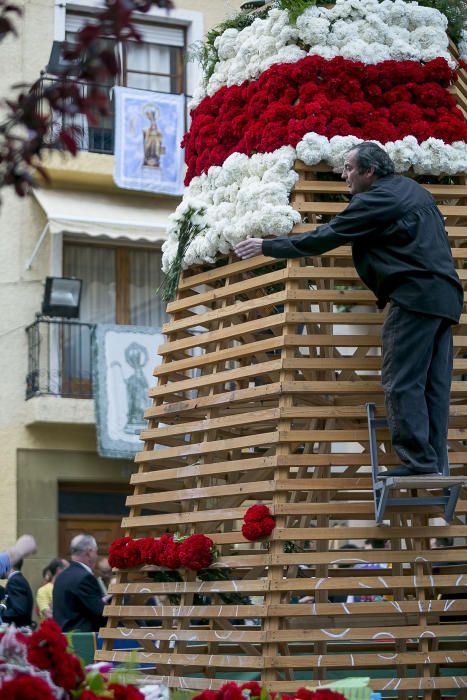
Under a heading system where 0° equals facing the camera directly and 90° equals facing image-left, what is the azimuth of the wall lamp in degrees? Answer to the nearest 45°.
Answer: approximately 0°

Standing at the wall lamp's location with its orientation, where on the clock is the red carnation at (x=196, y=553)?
The red carnation is roughly at 12 o'clock from the wall lamp.

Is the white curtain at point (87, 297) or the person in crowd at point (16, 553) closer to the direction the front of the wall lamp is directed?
the person in crowd

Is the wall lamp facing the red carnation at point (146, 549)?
yes

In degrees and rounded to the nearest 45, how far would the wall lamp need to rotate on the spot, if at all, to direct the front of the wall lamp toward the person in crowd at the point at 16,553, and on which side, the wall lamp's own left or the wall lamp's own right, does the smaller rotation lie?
0° — it already faces them

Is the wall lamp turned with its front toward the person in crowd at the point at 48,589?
yes

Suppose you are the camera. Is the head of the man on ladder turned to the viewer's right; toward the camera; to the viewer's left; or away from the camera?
to the viewer's left

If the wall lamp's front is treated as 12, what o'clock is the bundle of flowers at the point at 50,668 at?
The bundle of flowers is roughly at 12 o'clock from the wall lamp.

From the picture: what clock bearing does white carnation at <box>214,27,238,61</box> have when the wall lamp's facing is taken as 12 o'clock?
The white carnation is roughly at 12 o'clock from the wall lamp.
